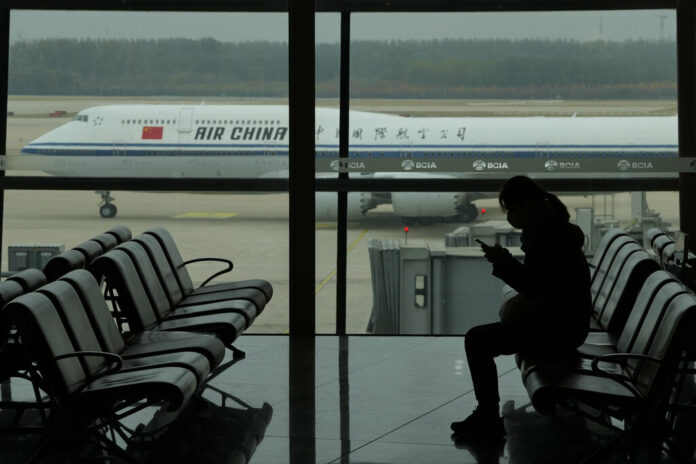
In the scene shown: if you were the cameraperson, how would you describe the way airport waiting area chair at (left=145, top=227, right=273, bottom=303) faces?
facing to the right of the viewer

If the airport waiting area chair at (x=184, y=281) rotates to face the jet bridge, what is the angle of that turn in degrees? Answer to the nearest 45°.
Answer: approximately 45° to its left

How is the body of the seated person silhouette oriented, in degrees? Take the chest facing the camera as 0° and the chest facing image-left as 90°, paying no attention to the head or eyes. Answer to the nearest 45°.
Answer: approximately 90°

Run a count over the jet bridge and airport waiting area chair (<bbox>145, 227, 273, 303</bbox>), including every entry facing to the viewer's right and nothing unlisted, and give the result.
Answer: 1

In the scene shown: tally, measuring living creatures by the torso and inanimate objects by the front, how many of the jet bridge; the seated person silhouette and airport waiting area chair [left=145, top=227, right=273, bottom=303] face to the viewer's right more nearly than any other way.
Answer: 1

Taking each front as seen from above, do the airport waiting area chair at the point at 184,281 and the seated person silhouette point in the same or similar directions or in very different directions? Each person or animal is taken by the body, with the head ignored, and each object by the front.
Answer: very different directions

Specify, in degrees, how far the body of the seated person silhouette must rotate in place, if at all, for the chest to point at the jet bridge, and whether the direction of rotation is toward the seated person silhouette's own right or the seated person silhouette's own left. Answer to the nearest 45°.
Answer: approximately 90° to the seated person silhouette's own right

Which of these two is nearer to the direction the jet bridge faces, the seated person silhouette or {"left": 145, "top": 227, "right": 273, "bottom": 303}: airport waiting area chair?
the airport waiting area chair
